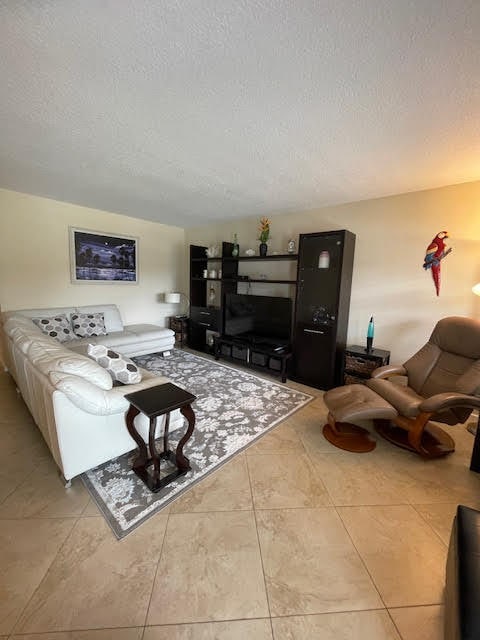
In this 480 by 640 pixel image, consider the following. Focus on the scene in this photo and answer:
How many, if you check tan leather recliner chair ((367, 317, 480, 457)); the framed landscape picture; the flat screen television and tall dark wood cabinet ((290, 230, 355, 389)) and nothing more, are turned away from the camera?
0

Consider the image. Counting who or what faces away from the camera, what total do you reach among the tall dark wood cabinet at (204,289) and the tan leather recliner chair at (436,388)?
0

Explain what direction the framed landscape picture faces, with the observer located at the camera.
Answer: facing the viewer and to the right of the viewer

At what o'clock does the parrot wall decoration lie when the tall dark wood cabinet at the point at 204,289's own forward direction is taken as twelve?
The parrot wall decoration is roughly at 9 o'clock from the tall dark wood cabinet.

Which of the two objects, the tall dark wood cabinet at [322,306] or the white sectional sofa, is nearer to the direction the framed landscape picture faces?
the tall dark wood cabinet

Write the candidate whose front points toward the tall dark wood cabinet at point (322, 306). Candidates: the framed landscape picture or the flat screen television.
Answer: the framed landscape picture

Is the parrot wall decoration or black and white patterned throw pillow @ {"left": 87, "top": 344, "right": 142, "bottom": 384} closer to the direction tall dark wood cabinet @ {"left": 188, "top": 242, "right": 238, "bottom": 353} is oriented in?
the black and white patterned throw pillow

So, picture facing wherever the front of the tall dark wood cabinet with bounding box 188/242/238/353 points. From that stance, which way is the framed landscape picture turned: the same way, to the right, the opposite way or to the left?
to the left

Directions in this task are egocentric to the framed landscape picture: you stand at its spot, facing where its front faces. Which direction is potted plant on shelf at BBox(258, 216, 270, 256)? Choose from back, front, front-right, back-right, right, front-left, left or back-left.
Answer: front

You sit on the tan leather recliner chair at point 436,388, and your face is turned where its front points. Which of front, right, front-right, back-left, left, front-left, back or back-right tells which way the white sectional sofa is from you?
front

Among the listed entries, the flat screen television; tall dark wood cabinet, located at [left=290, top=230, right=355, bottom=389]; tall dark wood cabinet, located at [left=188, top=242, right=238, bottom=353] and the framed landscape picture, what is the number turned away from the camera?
0

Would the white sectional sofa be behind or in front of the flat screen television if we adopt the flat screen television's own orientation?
in front

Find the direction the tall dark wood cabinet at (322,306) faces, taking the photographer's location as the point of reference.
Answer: facing the viewer and to the left of the viewer

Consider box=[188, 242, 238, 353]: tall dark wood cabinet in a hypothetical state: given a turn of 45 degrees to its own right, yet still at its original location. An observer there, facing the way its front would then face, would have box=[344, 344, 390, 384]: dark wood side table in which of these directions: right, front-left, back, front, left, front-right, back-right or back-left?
back-left

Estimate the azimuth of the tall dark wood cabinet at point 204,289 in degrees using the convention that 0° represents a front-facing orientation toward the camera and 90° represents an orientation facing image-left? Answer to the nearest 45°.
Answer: approximately 45°

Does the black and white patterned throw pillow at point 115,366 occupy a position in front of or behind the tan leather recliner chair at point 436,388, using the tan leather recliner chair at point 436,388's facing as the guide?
in front

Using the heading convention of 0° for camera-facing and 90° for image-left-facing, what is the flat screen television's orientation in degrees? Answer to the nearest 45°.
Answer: approximately 45°

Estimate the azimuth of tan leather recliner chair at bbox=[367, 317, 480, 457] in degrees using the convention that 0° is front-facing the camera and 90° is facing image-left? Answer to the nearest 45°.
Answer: approximately 45°

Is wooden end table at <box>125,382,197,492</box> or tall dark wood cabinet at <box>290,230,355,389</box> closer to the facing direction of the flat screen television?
the wooden end table
